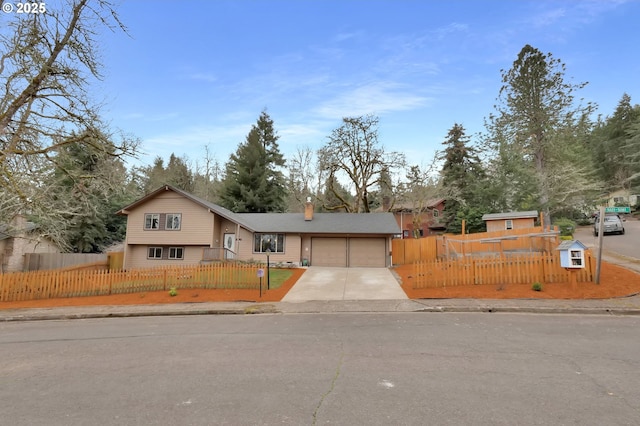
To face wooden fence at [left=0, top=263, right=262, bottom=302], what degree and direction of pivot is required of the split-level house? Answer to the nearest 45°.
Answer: approximately 45° to its right

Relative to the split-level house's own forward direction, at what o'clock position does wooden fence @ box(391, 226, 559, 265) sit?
The wooden fence is roughly at 10 o'clock from the split-level house.

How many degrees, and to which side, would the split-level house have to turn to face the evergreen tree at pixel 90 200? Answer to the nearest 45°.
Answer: approximately 135° to its right

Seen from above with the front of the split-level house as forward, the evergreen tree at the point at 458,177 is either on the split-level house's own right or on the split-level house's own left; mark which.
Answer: on the split-level house's own left

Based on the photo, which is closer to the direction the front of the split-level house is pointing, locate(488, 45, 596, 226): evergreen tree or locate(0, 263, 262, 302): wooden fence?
the wooden fence

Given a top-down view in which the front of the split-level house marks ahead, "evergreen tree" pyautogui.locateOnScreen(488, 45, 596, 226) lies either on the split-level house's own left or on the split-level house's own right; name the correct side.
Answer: on the split-level house's own left

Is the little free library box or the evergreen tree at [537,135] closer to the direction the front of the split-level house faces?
the little free library box

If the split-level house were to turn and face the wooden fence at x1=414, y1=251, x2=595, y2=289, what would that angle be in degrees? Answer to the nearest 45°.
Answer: approximately 45° to its left

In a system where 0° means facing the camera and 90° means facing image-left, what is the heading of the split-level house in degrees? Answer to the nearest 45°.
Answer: approximately 0°

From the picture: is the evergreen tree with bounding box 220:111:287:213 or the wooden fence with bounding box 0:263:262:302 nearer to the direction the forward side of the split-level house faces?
the wooden fence

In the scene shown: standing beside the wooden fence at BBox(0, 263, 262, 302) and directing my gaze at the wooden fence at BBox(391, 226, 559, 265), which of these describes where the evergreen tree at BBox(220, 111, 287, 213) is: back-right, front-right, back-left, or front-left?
front-left

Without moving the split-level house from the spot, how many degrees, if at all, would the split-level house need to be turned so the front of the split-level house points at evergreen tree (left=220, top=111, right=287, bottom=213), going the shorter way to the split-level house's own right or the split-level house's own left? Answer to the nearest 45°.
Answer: approximately 180°
